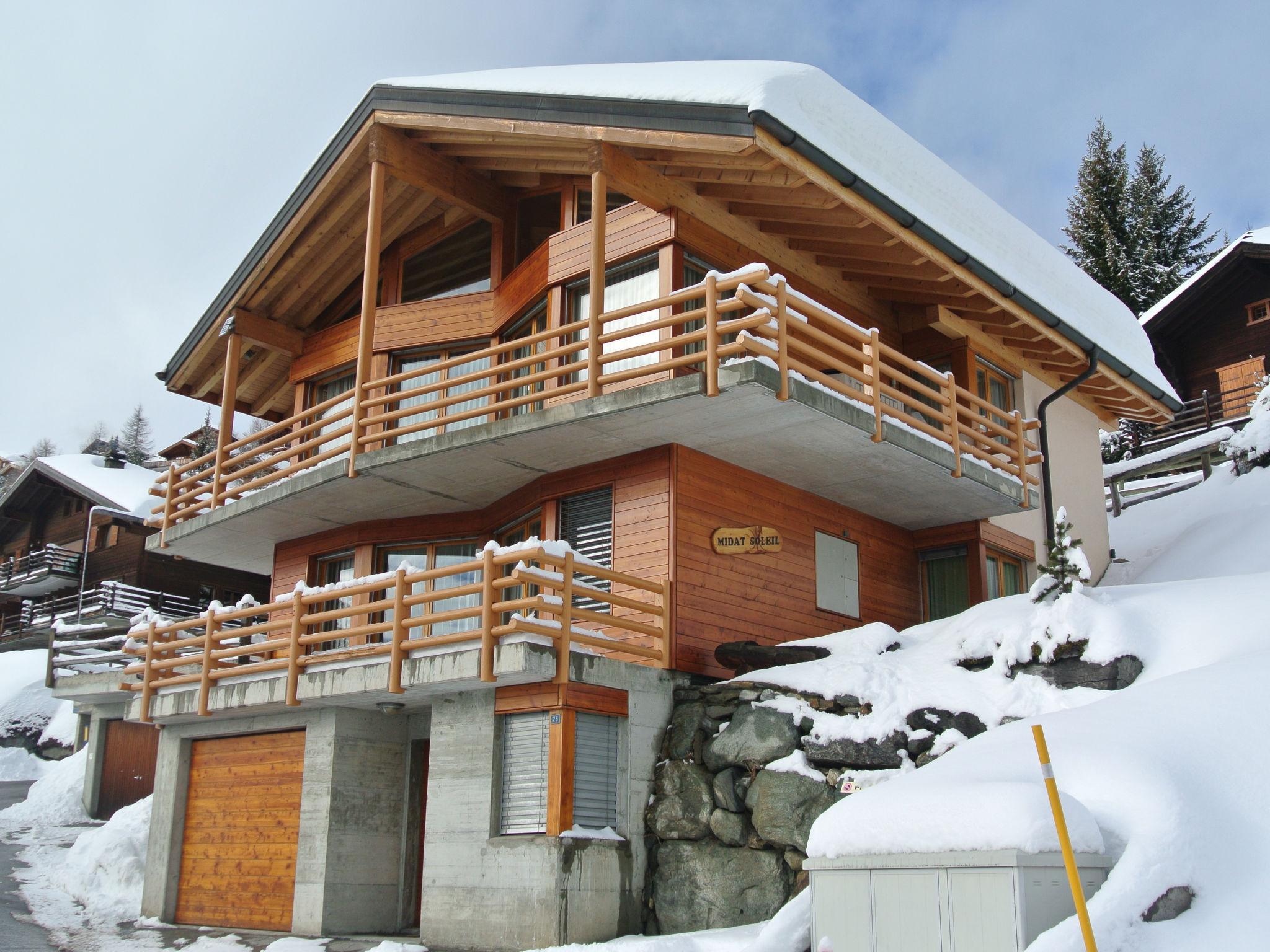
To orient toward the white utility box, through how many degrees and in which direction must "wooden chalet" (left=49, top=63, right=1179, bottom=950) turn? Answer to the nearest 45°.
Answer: approximately 45° to its left

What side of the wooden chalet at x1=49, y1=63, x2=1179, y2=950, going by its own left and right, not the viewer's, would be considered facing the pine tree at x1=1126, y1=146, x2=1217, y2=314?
back

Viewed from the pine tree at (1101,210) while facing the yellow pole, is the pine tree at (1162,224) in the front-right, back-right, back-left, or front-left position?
back-left

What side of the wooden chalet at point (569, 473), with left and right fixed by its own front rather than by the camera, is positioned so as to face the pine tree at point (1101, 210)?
back

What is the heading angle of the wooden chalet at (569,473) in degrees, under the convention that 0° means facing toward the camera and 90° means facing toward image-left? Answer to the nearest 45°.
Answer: approximately 45°

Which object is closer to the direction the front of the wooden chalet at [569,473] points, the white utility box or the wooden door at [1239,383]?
the white utility box

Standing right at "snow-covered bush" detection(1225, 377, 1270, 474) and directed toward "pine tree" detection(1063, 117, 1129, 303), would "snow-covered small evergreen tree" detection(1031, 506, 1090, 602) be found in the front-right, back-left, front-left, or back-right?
back-left

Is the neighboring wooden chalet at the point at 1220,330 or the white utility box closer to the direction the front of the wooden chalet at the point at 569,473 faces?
the white utility box

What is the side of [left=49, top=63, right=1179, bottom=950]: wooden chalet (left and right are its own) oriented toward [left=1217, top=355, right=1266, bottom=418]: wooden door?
back

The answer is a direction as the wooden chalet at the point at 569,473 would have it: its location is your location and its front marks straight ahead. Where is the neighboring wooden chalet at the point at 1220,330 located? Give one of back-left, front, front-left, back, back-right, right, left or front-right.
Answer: back

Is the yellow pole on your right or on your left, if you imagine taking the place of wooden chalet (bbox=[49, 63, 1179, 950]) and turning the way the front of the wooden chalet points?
on your left

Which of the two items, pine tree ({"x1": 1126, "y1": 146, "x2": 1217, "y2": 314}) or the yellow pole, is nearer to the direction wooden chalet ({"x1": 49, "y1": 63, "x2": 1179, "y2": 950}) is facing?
the yellow pole
